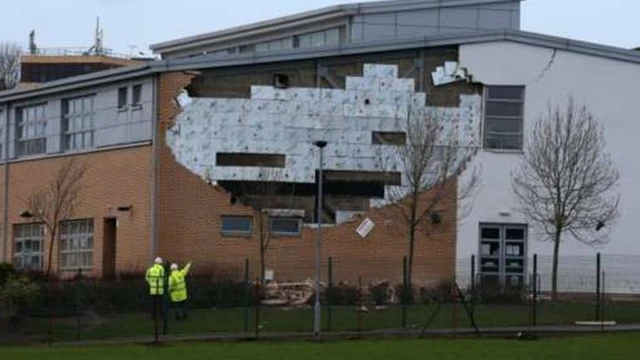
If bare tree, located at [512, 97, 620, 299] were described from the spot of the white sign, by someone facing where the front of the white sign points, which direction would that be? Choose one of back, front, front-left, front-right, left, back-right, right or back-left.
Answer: left

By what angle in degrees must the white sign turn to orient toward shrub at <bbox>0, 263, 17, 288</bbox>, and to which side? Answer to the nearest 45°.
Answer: approximately 45° to its right

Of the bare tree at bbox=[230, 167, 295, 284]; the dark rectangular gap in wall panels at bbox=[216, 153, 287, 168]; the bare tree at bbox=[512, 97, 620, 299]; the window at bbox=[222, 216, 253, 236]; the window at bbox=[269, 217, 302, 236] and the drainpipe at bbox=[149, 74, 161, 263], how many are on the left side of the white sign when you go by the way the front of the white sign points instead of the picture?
1

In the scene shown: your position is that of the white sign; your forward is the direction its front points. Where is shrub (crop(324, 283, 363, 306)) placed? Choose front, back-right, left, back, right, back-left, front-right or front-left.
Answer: front

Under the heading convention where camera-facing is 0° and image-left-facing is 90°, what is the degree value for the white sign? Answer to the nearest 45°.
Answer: approximately 0°

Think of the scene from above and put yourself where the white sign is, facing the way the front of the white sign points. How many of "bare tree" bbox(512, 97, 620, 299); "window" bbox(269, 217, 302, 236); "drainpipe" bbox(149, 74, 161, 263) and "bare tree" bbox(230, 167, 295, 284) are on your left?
1

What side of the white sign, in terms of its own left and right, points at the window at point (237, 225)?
right

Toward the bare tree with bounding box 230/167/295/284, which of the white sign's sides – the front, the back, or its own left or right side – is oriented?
right

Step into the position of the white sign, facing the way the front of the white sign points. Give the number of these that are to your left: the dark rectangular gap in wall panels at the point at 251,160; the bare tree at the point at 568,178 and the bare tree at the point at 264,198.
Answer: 1

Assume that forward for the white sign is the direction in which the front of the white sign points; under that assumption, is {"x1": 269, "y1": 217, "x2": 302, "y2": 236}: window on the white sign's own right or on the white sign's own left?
on the white sign's own right

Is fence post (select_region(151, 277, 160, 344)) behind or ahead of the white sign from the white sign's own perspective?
ahead
